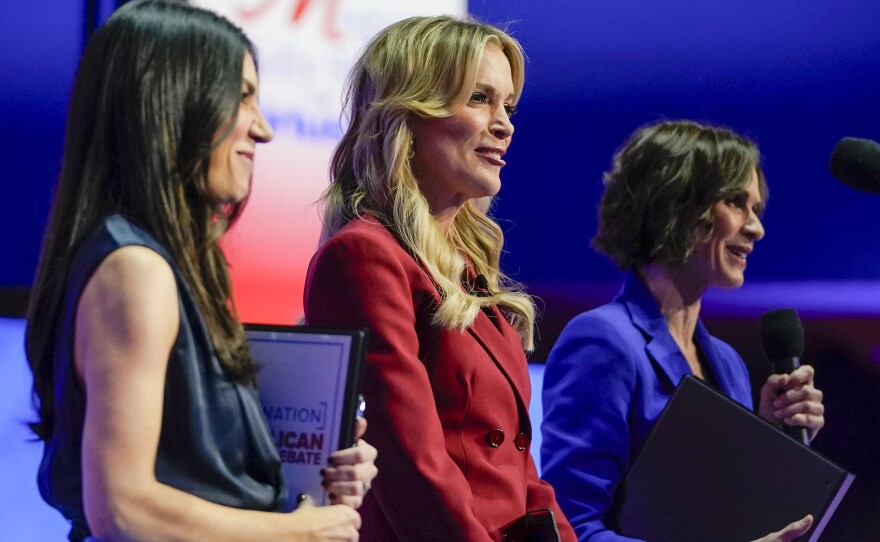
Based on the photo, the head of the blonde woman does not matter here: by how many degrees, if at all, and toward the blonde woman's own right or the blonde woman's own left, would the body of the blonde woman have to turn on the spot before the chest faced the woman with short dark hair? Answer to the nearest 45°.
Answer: approximately 90° to the blonde woman's own left

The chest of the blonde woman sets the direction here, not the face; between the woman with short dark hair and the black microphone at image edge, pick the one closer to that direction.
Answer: the black microphone at image edge

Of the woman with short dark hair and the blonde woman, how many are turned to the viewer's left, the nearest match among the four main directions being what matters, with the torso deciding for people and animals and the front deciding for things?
0

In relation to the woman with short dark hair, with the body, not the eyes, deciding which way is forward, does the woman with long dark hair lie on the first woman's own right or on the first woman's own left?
on the first woman's own right

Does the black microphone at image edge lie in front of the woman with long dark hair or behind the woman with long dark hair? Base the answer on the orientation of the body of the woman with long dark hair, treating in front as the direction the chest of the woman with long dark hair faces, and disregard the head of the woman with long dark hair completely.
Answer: in front

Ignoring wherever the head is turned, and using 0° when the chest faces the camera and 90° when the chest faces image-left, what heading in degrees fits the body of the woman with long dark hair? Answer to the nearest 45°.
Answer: approximately 270°

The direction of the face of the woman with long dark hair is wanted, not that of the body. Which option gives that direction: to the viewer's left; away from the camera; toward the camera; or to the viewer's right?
to the viewer's right

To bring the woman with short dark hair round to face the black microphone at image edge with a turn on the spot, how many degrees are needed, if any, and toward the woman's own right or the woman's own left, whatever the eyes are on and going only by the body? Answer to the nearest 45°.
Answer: approximately 45° to the woman's own right

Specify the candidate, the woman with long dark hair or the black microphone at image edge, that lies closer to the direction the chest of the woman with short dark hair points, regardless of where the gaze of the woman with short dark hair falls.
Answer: the black microphone at image edge

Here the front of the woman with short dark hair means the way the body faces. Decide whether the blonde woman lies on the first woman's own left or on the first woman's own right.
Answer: on the first woman's own right

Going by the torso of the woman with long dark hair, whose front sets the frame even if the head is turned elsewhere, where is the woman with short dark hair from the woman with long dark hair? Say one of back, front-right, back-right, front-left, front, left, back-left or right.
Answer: front-left

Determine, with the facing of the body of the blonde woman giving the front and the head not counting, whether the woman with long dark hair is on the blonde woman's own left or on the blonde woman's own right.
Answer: on the blonde woman's own right
